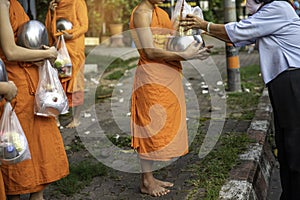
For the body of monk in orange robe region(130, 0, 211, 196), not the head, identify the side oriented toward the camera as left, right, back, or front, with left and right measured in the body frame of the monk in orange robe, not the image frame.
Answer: right

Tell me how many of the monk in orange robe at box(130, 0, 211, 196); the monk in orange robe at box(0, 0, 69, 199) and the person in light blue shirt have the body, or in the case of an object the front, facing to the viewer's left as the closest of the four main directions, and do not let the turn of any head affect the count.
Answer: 1

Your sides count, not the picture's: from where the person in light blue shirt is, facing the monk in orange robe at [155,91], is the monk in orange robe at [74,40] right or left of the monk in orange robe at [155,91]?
right

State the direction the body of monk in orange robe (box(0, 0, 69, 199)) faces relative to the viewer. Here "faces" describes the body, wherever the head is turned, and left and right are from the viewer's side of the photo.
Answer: facing to the right of the viewer

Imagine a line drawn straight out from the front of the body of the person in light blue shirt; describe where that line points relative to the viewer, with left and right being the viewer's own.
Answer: facing to the left of the viewer

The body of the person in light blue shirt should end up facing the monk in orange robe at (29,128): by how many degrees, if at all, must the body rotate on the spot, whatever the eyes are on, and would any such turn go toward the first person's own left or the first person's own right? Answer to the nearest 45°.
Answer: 0° — they already face them

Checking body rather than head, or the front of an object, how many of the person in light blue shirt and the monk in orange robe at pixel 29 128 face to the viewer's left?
1

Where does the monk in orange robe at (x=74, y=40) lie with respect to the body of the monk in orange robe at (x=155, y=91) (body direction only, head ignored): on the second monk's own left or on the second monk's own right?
on the second monk's own left

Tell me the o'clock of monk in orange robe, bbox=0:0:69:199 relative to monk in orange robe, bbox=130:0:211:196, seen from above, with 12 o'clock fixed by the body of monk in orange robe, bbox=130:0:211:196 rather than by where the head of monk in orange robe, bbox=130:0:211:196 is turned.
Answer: monk in orange robe, bbox=0:0:69:199 is roughly at 5 o'clock from monk in orange robe, bbox=130:0:211:196.
